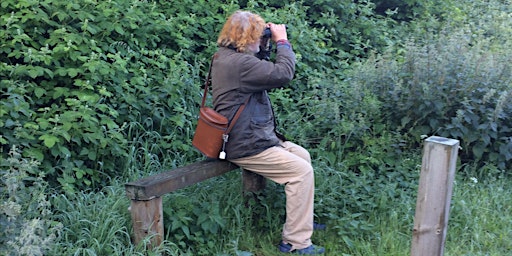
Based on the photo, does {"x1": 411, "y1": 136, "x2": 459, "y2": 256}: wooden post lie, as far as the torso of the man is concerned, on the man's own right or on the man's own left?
on the man's own right

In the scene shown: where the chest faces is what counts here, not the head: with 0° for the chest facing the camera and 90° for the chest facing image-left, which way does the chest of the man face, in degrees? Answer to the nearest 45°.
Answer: approximately 270°

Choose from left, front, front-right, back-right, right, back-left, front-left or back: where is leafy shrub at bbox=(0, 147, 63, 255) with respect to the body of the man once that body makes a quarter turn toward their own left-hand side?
back-left

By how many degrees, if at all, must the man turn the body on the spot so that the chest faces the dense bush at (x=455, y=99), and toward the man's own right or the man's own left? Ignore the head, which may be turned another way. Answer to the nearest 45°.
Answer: approximately 45° to the man's own left

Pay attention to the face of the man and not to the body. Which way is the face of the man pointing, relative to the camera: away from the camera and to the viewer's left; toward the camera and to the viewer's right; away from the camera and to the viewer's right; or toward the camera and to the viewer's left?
away from the camera and to the viewer's right
